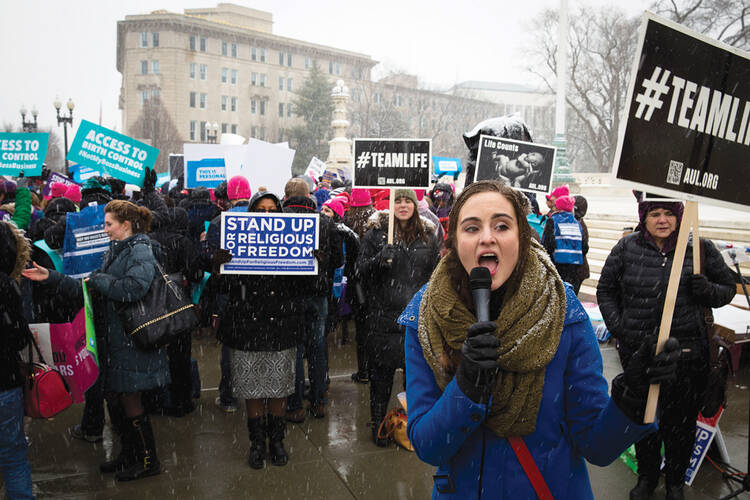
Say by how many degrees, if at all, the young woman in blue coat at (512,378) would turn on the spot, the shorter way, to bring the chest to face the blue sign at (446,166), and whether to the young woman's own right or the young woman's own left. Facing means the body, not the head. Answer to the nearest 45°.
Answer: approximately 180°

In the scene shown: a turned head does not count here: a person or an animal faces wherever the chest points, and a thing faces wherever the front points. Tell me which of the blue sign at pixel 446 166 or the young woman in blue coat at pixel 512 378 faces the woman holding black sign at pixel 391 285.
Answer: the blue sign

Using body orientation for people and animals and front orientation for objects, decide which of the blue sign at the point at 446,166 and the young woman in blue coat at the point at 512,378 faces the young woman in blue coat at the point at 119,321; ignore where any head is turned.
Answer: the blue sign

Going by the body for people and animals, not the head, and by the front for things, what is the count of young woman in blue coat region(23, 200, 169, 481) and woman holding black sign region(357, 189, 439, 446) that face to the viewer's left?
1

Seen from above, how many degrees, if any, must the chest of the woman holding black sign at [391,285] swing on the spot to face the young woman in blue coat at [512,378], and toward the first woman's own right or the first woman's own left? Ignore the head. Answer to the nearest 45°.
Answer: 0° — they already face them

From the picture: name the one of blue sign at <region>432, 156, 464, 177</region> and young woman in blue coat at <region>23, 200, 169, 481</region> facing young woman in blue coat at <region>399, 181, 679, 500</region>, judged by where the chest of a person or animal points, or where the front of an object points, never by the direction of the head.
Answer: the blue sign

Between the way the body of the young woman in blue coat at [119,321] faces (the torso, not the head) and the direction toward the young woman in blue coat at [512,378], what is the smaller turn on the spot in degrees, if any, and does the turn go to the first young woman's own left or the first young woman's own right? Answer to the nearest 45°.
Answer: approximately 90° to the first young woman's own left

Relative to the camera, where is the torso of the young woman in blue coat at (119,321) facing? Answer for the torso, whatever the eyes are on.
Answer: to the viewer's left

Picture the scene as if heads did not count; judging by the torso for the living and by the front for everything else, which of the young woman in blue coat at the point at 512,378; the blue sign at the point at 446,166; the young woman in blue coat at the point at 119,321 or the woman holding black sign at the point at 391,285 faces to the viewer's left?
the young woman in blue coat at the point at 119,321

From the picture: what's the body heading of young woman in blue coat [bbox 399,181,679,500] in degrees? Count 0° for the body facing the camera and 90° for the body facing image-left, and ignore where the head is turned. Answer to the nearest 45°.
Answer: approximately 0°

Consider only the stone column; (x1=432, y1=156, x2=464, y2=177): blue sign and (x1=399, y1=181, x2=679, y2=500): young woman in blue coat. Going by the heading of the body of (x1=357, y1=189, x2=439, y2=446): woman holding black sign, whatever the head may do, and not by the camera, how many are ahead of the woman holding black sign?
1

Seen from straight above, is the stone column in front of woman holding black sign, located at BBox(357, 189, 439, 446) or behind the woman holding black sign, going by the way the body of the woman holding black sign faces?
behind
